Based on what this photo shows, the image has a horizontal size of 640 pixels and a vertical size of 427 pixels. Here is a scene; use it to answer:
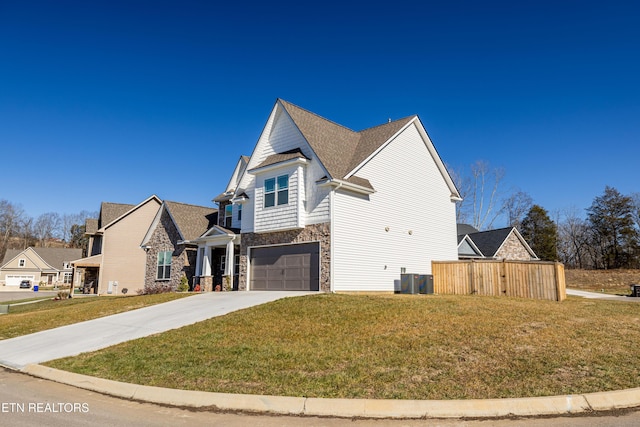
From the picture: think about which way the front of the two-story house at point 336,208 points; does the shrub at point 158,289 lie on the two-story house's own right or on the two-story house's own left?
on the two-story house's own right

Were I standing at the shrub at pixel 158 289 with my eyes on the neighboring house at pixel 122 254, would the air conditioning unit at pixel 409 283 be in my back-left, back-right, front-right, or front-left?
back-right

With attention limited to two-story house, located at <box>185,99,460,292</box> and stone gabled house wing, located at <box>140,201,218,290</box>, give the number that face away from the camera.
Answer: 0

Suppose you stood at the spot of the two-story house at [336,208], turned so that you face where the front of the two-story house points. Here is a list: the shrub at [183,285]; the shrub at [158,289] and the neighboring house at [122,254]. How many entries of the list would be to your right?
3

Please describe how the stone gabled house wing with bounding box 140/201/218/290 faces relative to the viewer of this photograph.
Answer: facing the viewer and to the left of the viewer

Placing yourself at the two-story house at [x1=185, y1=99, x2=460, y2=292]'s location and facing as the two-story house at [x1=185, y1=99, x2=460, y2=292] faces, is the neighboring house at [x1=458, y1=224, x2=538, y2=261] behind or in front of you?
behind

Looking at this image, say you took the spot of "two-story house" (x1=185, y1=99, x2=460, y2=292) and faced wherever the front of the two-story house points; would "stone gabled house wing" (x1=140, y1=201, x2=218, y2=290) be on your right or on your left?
on your right

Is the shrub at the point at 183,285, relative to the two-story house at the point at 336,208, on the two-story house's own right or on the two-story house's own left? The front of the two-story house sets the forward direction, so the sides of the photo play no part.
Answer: on the two-story house's own right

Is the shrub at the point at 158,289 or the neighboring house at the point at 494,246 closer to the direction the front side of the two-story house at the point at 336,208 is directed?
the shrub

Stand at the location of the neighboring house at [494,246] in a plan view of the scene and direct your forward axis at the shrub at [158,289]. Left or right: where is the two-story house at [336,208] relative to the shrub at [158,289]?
left

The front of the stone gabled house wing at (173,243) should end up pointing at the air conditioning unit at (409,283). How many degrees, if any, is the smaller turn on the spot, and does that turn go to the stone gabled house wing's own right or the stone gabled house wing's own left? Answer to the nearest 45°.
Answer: approximately 90° to the stone gabled house wing's own left

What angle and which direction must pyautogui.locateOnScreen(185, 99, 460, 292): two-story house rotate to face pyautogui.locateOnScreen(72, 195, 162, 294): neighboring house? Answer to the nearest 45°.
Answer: approximately 90° to its right

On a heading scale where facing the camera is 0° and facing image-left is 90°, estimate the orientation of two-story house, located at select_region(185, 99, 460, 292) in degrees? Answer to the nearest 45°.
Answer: approximately 45°
